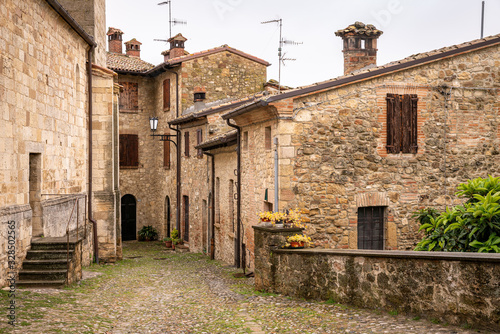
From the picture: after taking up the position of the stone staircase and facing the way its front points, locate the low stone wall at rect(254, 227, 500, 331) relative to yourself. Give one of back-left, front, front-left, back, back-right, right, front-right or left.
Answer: front-left

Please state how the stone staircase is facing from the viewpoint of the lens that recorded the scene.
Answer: facing the viewer

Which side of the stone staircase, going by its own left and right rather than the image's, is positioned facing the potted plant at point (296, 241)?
left

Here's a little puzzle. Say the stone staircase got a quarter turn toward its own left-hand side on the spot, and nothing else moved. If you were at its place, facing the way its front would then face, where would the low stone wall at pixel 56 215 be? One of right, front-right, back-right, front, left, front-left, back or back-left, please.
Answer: left

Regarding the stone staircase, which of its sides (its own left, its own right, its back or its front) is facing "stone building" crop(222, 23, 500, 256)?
left

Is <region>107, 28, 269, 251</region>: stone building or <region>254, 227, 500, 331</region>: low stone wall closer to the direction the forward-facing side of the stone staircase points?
the low stone wall

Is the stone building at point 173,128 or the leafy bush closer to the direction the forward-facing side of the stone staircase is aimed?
the leafy bush
